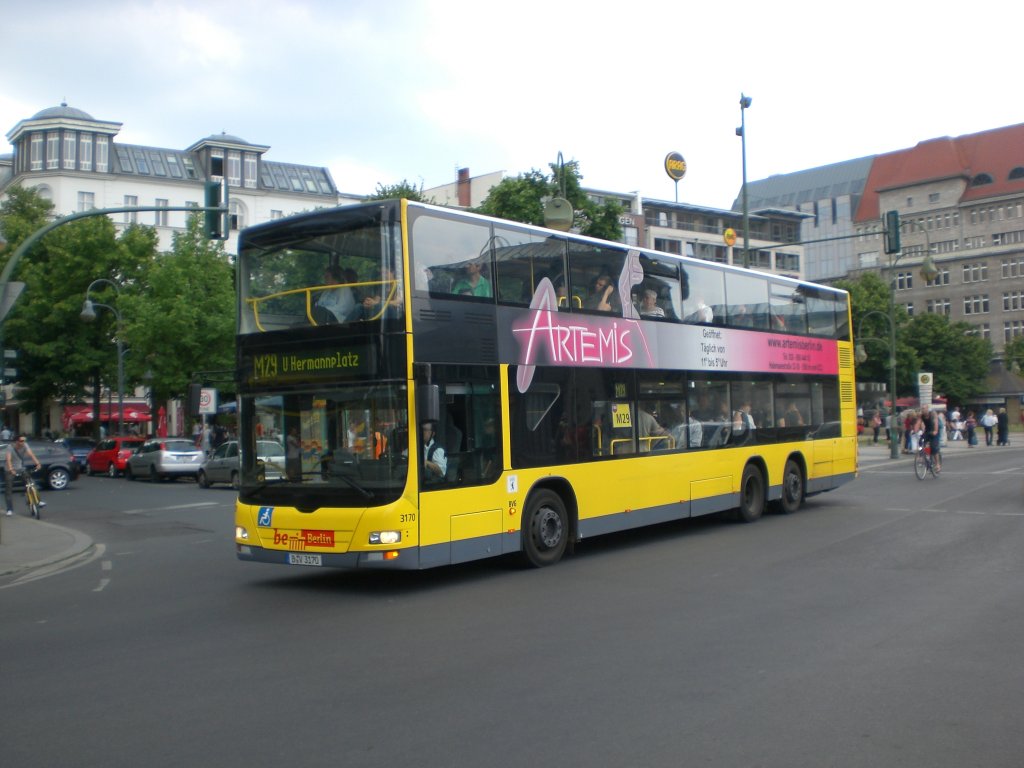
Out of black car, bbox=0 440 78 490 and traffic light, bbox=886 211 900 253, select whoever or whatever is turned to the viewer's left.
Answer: the black car

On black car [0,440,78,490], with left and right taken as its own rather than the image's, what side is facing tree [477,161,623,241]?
back

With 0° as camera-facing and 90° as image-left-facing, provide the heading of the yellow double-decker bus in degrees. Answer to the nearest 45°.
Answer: approximately 45°

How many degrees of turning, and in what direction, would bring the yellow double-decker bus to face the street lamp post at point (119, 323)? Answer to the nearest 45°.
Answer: approximately 90° to its right

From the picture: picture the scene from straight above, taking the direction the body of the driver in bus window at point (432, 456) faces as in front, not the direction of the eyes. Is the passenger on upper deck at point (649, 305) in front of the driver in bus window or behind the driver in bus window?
behind

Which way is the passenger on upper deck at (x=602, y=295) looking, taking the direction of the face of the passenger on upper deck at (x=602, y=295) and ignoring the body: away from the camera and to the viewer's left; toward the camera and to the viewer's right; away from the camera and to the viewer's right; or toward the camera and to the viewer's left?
toward the camera and to the viewer's left

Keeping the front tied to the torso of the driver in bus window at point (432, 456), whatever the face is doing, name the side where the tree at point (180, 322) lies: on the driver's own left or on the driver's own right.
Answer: on the driver's own right

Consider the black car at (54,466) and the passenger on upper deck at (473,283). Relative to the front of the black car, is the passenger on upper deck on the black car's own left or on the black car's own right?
on the black car's own left

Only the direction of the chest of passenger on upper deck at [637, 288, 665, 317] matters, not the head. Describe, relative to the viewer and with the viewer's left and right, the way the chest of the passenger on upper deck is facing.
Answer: facing the viewer and to the left of the viewer

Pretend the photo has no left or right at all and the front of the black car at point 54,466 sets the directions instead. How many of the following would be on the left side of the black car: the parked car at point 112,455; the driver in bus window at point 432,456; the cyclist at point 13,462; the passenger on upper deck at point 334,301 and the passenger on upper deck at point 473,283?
4

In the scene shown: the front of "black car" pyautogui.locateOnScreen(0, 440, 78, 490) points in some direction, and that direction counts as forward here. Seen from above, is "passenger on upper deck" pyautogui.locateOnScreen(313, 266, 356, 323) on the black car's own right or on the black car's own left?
on the black car's own left

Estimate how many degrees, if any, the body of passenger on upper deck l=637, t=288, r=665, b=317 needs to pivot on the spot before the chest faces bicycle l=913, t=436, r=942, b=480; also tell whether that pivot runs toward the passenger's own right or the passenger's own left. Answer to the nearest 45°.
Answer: approximately 180°
